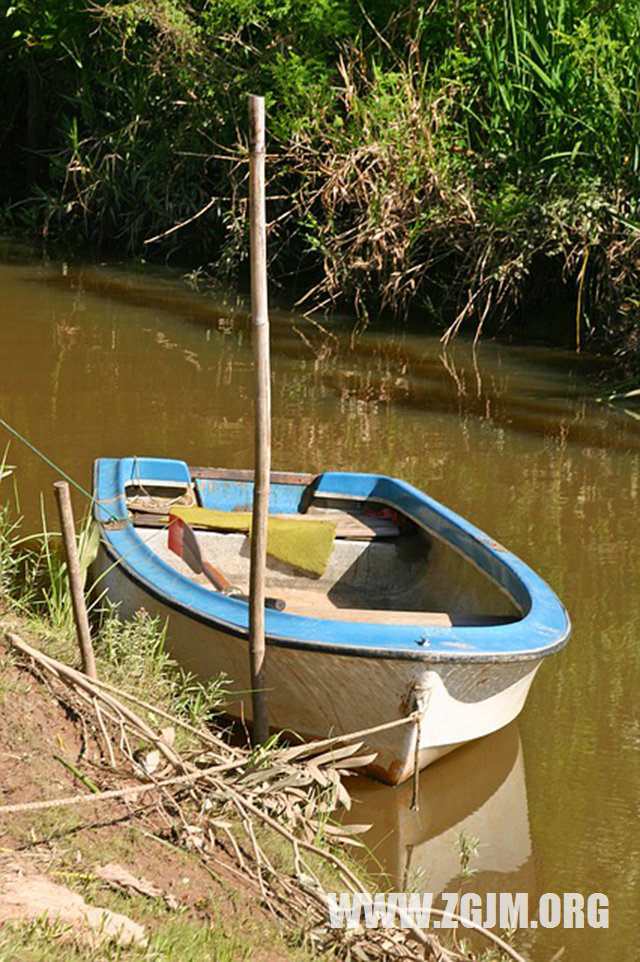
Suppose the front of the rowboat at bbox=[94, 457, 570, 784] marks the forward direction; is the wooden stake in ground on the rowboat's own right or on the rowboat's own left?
on the rowboat's own right

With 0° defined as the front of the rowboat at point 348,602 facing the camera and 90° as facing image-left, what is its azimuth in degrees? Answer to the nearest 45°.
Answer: approximately 315°

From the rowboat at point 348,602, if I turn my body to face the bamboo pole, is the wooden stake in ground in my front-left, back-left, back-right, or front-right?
front-right

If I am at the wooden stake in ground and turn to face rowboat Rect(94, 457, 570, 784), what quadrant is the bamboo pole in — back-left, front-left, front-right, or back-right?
front-right

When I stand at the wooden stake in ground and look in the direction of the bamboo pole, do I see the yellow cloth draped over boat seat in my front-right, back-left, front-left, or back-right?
front-left
